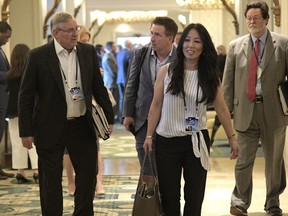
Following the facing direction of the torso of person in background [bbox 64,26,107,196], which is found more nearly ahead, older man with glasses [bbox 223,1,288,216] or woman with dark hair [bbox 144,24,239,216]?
the woman with dark hair

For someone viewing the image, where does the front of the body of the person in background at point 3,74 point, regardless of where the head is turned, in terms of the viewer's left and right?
facing to the right of the viewer

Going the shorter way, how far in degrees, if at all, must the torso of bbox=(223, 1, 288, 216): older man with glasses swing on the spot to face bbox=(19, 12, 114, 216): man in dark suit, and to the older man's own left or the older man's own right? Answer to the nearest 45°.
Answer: approximately 45° to the older man's own right

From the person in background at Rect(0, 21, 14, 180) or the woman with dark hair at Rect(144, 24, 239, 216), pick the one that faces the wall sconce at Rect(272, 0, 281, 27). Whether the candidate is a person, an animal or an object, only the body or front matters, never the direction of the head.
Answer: the person in background

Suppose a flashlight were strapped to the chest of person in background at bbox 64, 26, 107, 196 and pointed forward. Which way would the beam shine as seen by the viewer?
toward the camera

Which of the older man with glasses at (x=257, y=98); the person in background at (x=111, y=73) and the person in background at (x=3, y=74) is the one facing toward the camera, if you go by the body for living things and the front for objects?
the older man with glasses

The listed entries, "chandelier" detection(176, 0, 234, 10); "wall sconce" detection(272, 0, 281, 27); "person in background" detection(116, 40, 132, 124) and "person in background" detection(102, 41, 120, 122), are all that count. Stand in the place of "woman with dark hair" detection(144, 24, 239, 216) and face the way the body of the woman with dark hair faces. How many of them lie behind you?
4

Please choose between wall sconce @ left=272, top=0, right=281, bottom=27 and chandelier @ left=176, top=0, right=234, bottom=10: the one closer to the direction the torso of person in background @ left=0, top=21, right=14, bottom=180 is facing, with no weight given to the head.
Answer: the wall sconce

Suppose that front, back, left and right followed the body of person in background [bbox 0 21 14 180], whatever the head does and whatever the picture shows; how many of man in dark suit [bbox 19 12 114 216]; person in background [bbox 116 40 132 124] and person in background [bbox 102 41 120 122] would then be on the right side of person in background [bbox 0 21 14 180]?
1

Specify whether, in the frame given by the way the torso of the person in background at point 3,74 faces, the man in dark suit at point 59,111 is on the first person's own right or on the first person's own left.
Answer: on the first person's own right
